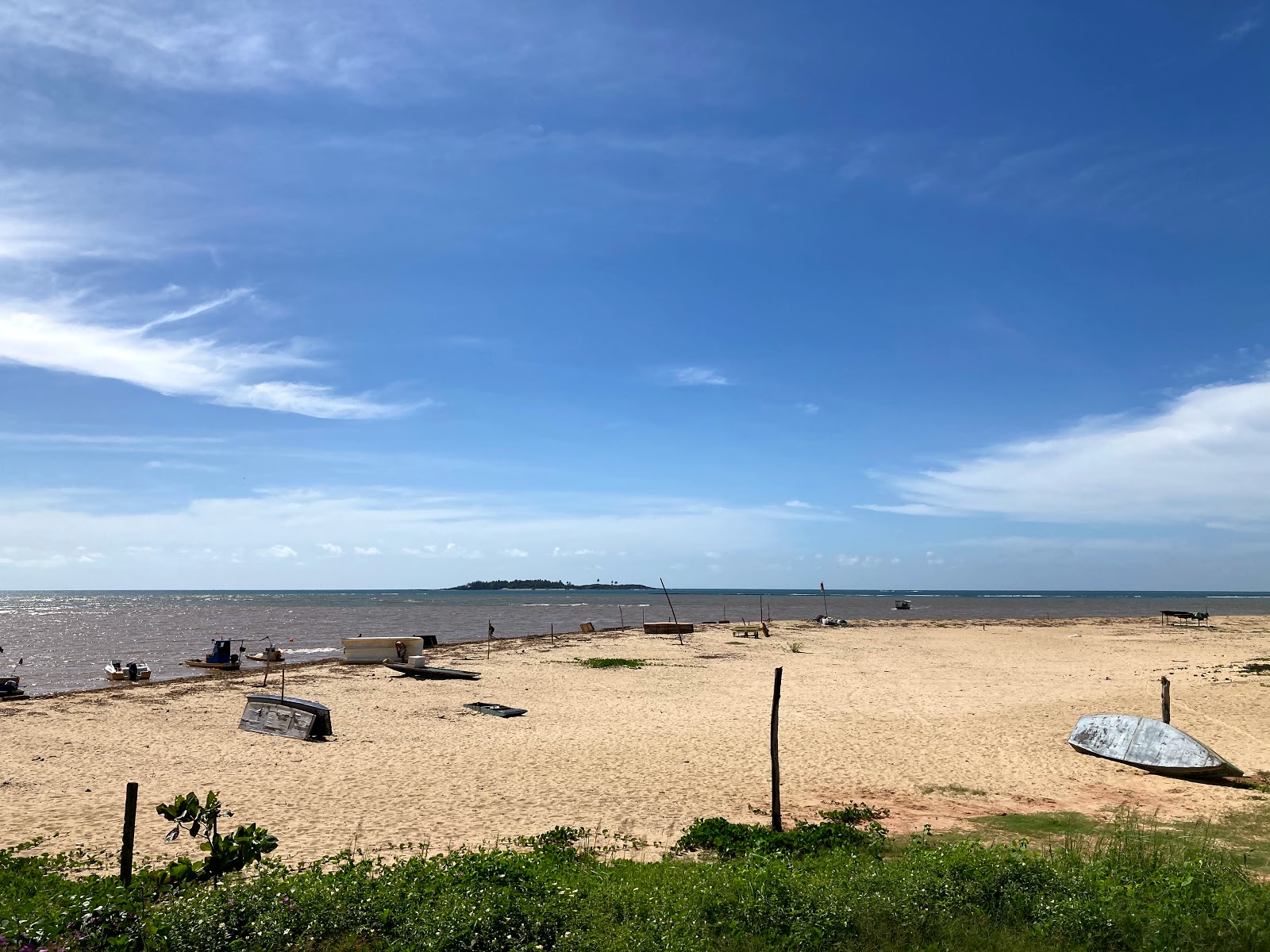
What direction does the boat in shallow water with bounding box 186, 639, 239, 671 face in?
to the viewer's left

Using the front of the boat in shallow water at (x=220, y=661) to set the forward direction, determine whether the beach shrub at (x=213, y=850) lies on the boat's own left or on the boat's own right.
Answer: on the boat's own left

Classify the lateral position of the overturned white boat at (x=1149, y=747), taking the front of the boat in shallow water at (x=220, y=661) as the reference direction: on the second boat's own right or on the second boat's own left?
on the second boat's own left

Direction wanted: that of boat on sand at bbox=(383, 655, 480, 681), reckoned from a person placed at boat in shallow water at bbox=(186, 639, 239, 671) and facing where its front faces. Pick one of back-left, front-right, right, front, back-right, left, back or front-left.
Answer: back-left

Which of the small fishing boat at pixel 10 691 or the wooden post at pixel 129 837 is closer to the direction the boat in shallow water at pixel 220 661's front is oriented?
the small fishing boat

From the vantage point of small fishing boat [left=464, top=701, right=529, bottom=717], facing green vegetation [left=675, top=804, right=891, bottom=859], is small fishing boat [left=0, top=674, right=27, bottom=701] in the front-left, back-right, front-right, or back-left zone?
back-right

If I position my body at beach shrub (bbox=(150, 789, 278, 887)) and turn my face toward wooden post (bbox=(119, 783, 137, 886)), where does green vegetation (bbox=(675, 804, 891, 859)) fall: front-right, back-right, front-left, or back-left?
back-right

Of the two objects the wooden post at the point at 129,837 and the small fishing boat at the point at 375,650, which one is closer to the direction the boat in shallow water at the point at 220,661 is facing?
the wooden post

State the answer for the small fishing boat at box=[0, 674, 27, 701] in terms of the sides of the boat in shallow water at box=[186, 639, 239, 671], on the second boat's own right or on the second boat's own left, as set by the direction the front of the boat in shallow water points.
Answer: on the second boat's own left

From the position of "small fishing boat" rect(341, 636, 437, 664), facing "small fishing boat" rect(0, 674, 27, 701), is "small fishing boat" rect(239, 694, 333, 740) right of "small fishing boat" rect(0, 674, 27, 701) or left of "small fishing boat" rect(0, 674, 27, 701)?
left

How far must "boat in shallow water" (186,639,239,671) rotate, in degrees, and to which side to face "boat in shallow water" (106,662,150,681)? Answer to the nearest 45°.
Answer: approximately 45° to its left

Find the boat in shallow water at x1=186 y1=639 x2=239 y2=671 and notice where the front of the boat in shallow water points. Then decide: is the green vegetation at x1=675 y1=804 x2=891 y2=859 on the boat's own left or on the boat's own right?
on the boat's own left

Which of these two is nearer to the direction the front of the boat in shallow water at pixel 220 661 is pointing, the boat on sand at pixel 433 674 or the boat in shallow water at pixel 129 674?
the boat in shallow water
